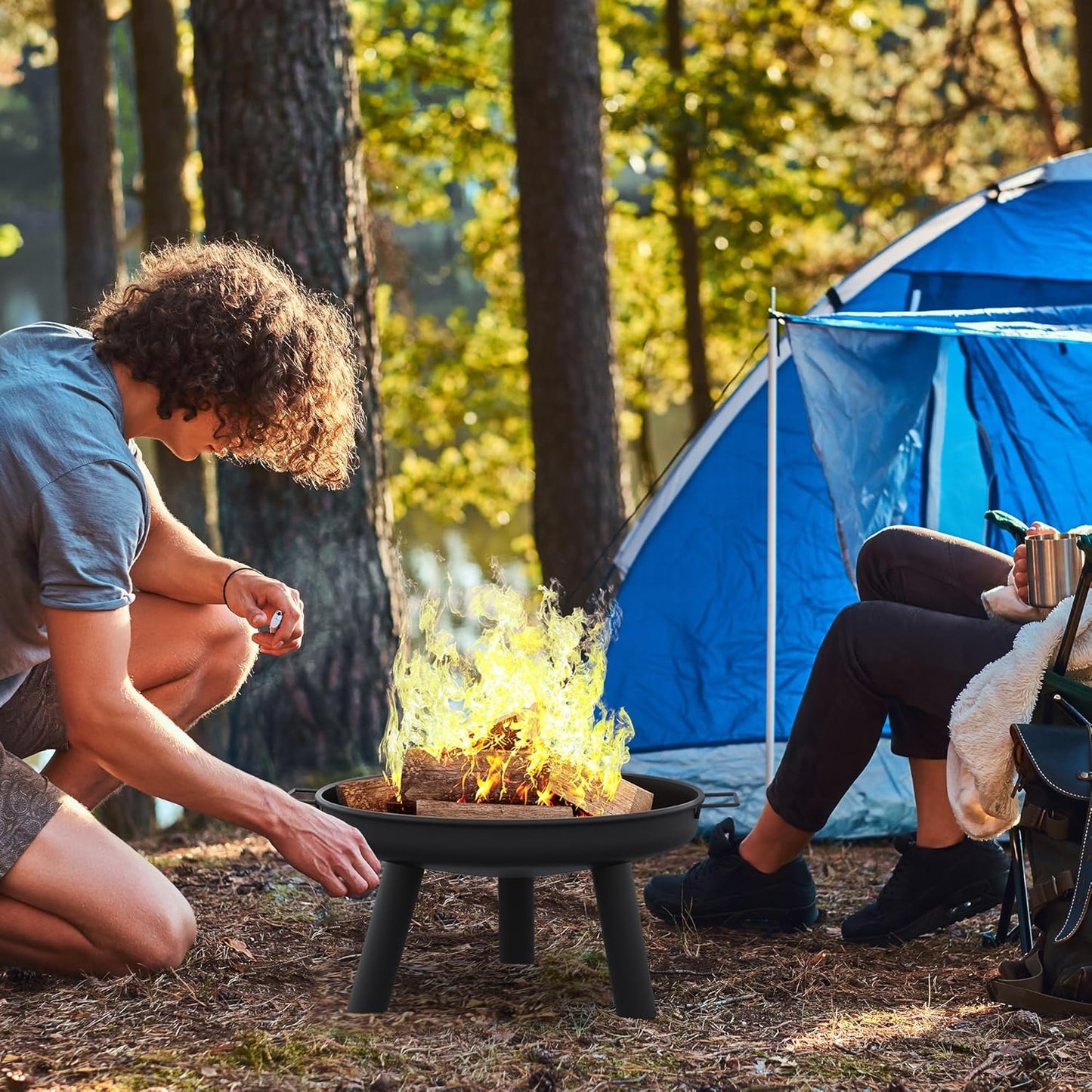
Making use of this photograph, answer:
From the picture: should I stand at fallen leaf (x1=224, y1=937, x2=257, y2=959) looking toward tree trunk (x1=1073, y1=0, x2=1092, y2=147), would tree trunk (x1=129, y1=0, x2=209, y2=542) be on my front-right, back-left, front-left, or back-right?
front-left

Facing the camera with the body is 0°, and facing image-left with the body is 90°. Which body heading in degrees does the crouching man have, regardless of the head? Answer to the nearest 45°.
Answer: approximately 270°

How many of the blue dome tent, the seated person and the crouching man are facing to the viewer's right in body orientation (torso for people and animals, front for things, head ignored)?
1

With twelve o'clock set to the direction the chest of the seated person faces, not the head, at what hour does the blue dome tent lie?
The blue dome tent is roughly at 3 o'clock from the seated person.

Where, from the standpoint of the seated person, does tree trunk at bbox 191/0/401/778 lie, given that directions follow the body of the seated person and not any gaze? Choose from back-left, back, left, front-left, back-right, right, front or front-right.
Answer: front-right

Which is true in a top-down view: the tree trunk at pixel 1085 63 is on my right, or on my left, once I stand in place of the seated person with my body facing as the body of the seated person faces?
on my right

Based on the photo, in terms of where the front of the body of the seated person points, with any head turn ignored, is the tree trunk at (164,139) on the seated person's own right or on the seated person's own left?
on the seated person's own right

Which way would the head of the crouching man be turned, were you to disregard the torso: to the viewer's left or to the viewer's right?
to the viewer's right

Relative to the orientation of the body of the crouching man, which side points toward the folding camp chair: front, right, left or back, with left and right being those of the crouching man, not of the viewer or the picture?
front

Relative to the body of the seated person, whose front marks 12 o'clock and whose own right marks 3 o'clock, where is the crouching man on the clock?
The crouching man is roughly at 11 o'clock from the seated person.

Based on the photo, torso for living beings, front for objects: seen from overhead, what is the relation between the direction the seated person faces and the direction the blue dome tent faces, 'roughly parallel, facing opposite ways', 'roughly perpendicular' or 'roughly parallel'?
roughly perpendicular

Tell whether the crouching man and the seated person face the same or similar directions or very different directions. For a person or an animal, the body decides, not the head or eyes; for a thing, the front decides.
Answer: very different directions

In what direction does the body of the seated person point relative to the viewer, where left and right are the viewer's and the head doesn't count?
facing to the left of the viewer

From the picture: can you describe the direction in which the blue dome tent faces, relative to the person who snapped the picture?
facing the viewer

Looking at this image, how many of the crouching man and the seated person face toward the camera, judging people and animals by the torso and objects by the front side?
0

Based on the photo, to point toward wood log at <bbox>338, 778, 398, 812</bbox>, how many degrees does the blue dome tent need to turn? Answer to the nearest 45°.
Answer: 0° — it already faces it
